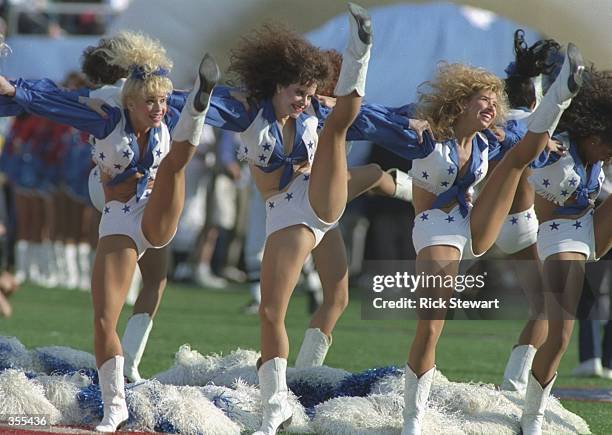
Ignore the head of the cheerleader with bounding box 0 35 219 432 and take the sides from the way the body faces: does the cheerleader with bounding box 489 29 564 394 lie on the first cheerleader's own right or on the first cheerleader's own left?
on the first cheerleader's own left

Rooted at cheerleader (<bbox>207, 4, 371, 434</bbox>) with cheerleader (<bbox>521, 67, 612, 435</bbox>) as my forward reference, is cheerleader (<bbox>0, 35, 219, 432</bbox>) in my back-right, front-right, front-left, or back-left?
back-left

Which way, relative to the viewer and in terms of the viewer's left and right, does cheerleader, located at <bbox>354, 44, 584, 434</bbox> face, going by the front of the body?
facing the viewer and to the right of the viewer

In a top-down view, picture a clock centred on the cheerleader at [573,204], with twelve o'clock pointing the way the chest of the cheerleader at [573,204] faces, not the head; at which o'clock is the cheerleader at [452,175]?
the cheerleader at [452,175] is roughly at 3 o'clock from the cheerleader at [573,204].

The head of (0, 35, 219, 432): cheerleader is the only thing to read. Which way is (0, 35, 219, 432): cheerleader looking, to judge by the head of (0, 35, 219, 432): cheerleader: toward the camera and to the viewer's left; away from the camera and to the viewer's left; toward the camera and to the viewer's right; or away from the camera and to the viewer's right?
toward the camera and to the viewer's right

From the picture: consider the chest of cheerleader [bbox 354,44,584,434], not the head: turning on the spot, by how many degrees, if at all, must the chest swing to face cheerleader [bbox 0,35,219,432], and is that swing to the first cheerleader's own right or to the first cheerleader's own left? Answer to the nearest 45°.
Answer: approximately 135° to the first cheerleader's own right

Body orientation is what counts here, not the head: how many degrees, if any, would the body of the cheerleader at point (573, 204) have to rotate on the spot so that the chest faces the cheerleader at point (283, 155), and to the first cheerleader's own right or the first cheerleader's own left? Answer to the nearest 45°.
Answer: approximately 90° to the first cheerleader's own right

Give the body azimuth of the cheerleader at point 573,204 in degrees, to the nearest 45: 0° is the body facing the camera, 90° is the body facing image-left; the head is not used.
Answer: approximately 315°

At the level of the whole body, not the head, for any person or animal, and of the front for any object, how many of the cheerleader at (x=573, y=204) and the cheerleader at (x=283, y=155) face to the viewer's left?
0
